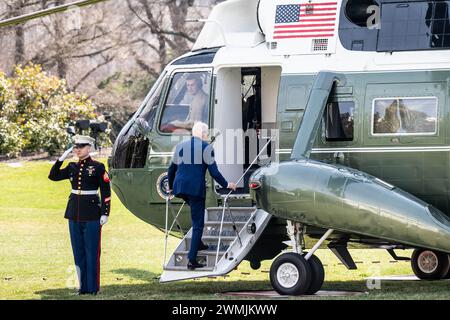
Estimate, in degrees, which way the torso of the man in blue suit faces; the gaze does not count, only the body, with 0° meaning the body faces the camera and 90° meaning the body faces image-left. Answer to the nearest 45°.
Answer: approximately 225°

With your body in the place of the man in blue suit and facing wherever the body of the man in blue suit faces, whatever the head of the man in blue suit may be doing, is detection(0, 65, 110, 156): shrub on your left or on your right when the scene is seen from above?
on your left
